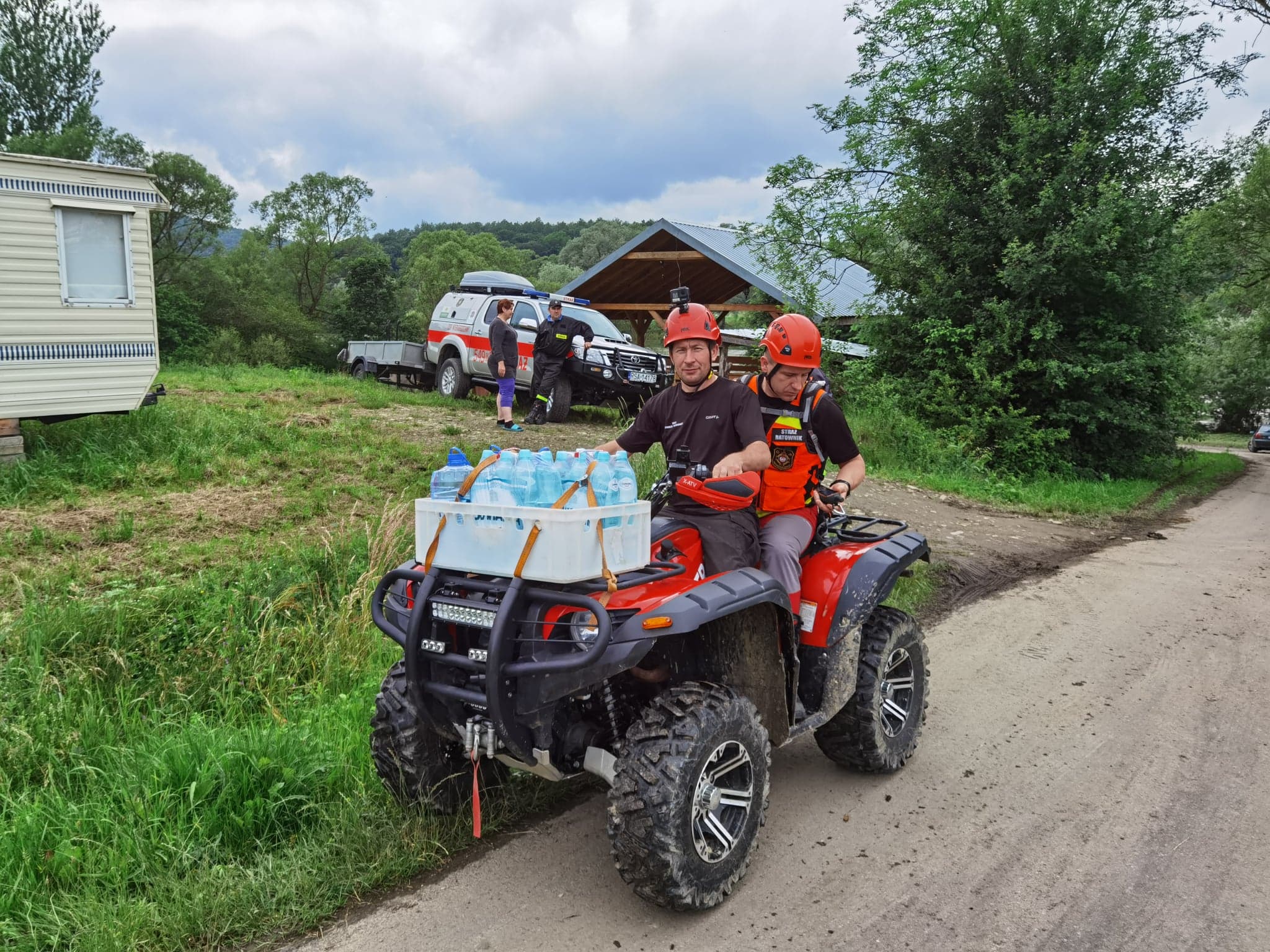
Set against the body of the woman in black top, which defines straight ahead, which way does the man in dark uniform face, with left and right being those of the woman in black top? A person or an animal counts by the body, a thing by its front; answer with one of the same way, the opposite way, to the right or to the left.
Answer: to the right

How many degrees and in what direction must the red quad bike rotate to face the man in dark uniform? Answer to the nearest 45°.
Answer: approximately 135° to its right

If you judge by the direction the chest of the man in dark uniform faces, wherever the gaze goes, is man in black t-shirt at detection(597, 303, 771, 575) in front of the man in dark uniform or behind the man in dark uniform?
in front

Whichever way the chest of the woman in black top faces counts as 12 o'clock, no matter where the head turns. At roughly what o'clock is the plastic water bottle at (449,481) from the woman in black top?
The plastic water bottle is roughly at 3 o'clock from the woman in black top.

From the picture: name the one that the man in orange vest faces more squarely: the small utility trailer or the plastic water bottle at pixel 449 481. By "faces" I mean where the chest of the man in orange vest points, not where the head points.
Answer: the plastic water bottle

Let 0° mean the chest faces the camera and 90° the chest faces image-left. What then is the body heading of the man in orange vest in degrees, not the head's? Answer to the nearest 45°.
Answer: approximately 45°

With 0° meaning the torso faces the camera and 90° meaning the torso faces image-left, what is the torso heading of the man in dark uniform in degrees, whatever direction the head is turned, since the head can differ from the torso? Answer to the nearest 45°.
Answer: approximately 0°

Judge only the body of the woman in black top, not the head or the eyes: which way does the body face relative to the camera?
to the viewer's right

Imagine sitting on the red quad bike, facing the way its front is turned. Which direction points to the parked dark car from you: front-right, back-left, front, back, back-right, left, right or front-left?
back

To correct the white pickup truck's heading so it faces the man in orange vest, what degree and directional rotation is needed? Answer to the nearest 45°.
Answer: approximately 45° to its right

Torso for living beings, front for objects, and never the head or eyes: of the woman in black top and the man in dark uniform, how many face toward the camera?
1

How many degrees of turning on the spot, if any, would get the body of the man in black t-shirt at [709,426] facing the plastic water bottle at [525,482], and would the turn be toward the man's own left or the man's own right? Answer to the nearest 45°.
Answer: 0° — they already face it

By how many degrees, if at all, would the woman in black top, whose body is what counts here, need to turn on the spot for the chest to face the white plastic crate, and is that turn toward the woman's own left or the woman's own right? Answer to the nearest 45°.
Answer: approximately 90° to the woman's own right

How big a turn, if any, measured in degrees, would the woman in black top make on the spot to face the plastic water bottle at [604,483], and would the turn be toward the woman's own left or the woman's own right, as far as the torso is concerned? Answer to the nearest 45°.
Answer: approximately 90° to the woman's own right
